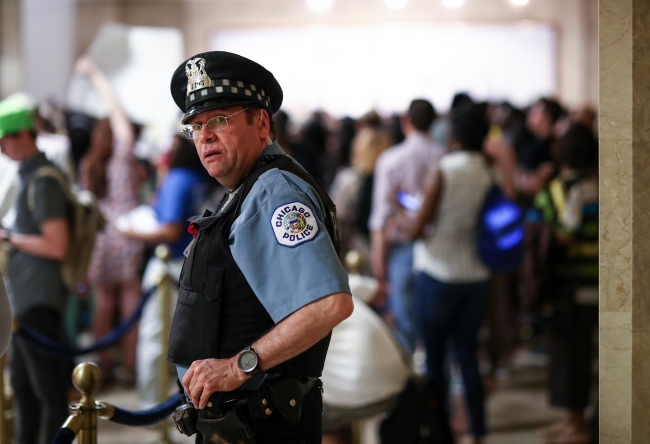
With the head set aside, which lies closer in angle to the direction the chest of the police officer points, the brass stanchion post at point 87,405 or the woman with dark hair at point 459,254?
the brass stanchion post

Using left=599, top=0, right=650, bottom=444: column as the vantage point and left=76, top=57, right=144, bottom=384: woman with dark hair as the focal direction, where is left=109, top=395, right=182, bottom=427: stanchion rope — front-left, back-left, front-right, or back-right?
front-left

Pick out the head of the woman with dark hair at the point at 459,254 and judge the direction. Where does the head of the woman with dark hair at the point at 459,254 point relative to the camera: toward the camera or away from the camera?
away from the camera

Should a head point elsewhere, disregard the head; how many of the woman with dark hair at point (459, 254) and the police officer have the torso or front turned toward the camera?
0

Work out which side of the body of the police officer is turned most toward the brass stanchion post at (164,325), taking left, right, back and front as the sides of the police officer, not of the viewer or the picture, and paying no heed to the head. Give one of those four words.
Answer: right

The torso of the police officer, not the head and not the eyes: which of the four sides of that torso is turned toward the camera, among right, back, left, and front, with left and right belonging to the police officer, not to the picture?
left

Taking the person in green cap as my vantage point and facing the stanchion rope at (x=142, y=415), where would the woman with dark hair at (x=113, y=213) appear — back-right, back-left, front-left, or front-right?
back-left

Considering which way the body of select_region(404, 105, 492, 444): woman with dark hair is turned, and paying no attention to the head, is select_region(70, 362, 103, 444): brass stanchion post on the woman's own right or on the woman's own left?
on the woman's own left

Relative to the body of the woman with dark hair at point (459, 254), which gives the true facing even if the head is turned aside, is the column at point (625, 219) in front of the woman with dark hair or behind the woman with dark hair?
behind

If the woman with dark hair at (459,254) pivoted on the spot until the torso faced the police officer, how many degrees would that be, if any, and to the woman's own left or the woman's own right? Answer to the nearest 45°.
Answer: approximately 135° to the woman's own left

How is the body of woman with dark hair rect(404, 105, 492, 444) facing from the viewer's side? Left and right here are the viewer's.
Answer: facing away from the viewer and to the left of the viewer
